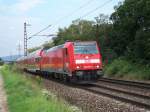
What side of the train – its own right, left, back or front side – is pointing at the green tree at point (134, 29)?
left

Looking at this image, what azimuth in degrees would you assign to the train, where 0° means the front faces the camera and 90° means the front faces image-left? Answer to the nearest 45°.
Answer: approximately 315°
